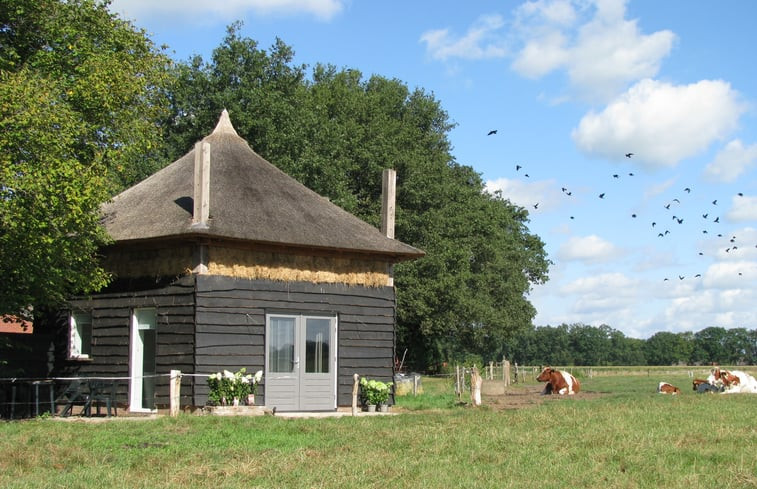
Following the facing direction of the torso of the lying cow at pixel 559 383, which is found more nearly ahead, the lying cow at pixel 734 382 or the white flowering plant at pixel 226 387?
the white flowering plant

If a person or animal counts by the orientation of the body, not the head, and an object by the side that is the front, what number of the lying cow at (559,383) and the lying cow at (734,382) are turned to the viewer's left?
2

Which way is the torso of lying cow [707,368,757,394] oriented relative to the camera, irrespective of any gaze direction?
to the viewer's left

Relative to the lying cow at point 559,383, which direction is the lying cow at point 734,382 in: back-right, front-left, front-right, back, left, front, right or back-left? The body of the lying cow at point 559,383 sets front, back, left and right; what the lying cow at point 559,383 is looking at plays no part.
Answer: back

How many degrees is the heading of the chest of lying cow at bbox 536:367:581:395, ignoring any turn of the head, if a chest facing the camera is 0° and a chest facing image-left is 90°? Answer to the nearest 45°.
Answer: approximately 90°

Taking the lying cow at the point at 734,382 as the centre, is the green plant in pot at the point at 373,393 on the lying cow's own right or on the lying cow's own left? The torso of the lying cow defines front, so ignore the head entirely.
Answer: on the lying cow's own left
